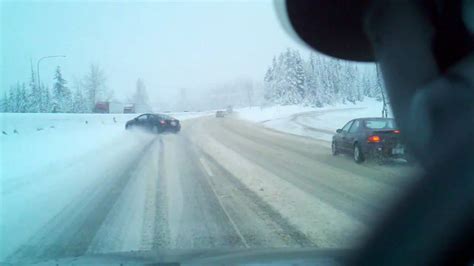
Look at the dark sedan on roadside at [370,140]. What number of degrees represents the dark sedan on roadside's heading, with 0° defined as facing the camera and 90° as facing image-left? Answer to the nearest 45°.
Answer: approximately 135°

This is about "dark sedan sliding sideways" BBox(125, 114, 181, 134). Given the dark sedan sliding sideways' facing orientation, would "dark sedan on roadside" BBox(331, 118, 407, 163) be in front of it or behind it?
behind

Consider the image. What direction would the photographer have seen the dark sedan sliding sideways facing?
facing away from the viewer and to the left of the viewer

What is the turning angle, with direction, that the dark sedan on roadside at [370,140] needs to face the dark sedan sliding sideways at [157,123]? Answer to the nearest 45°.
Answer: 0° — it already faces it

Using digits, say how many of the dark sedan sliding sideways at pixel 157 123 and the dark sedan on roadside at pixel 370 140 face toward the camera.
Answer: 0
